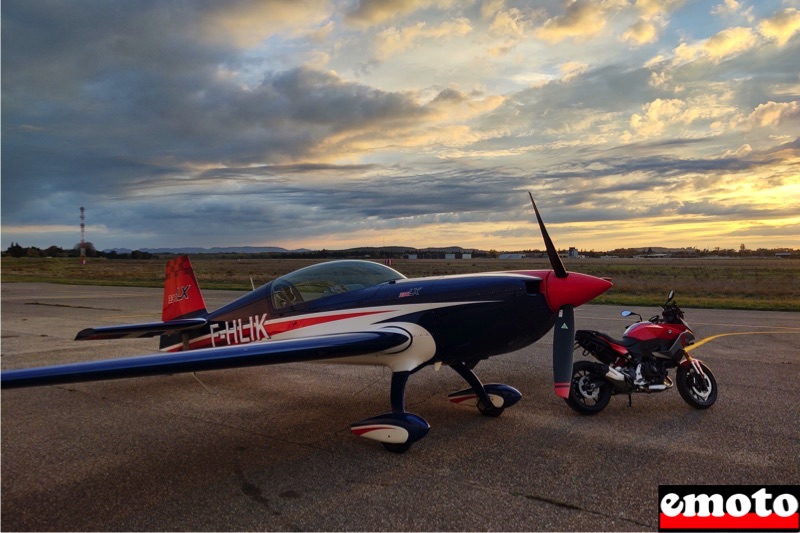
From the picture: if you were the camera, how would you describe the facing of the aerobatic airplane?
facing the viewer and to the right of the viewer

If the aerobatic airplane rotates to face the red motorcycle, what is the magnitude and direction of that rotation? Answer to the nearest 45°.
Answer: approximately 45° to its left
